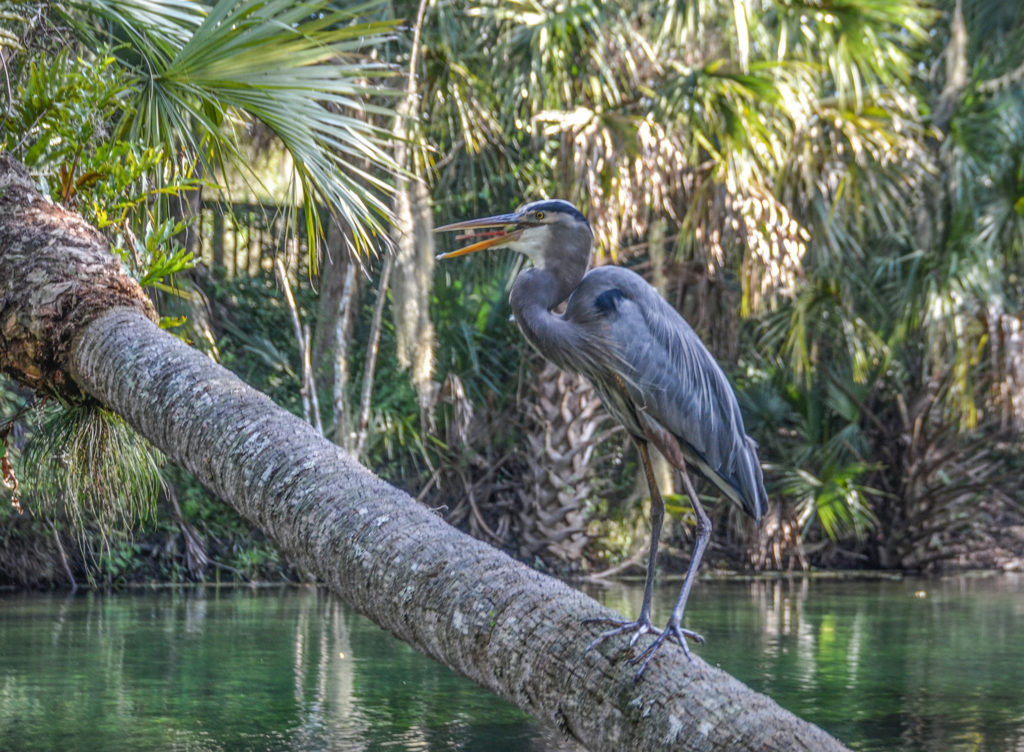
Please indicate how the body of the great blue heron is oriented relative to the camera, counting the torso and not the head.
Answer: to the viewer's left
